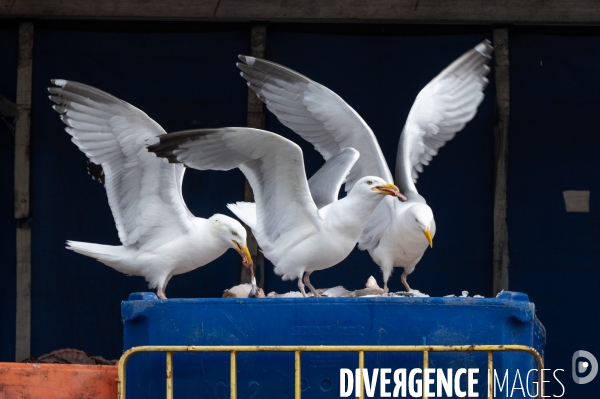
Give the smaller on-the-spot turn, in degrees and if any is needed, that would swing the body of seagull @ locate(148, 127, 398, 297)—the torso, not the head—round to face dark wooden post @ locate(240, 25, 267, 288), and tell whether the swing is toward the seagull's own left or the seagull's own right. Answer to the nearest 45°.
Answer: approximately 90° to the seagull's own left

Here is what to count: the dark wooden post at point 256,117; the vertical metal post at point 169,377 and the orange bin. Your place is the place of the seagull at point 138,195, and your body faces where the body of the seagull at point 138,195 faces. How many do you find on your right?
2

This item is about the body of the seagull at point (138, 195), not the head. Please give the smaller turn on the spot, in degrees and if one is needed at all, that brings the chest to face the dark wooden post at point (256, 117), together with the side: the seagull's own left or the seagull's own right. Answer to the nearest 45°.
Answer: approximately 45° to the seagull's own left

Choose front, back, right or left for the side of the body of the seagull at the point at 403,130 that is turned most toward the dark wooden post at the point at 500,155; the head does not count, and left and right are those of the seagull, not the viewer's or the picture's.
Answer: left

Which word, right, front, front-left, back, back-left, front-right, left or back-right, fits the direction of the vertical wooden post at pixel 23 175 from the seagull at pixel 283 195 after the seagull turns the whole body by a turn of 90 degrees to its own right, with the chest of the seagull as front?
back-right

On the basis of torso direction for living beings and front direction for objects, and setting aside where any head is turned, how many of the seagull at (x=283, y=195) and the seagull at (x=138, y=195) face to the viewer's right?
2

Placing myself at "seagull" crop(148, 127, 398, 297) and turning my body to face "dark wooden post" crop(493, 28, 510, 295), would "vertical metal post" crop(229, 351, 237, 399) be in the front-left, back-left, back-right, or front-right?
back-right

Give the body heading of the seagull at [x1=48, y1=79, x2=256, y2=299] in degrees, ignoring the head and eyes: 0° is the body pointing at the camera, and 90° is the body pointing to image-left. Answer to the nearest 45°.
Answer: approximately 270°

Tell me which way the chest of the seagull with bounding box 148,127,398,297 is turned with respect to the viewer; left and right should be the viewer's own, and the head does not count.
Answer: facing to the right of the viewer

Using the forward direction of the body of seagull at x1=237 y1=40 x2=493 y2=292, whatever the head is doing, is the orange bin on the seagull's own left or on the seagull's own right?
on the seagull's own right

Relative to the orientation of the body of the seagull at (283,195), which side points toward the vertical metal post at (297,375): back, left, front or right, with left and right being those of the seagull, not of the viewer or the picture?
right
